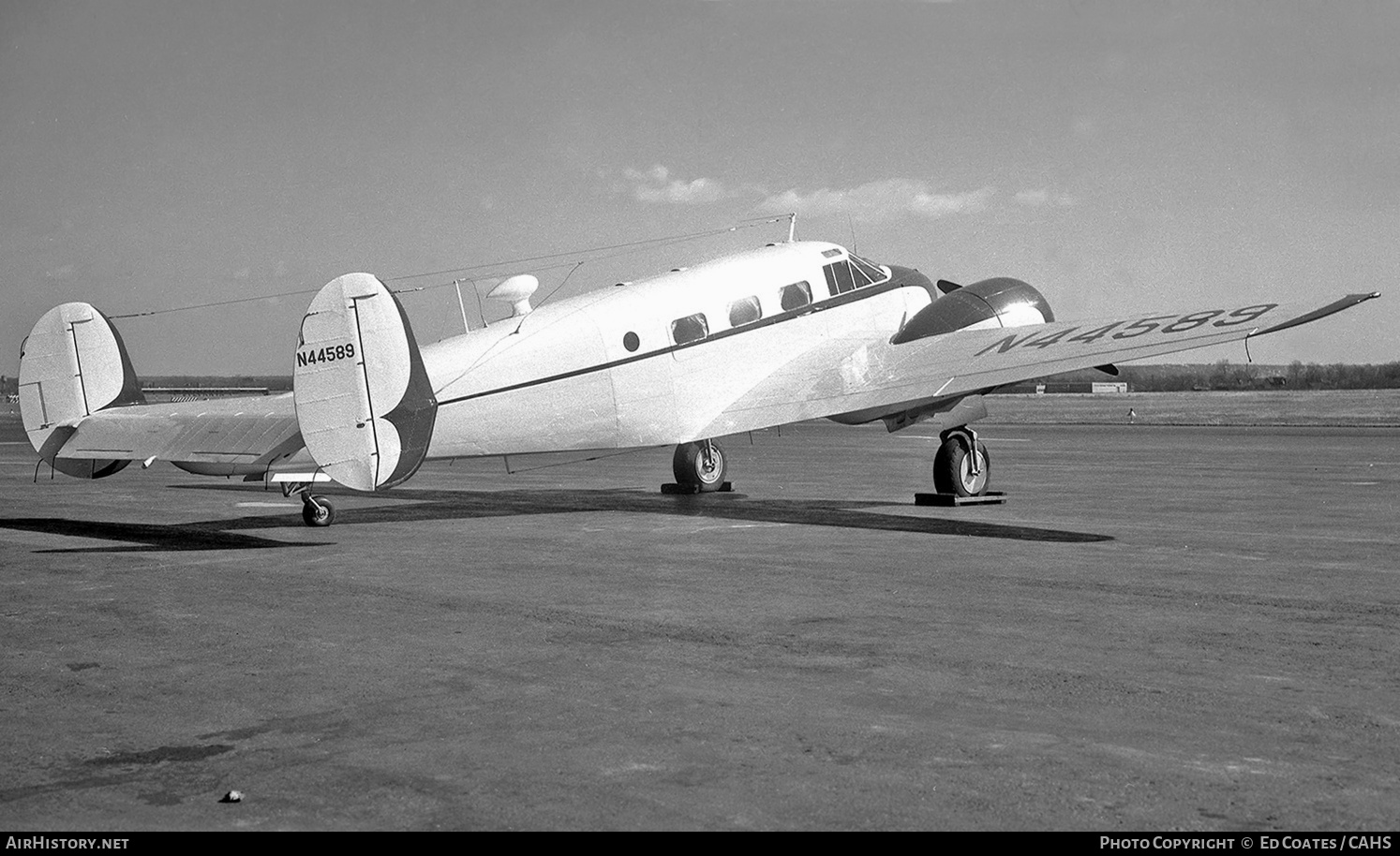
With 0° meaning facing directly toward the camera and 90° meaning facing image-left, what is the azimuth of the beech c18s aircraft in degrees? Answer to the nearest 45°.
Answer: approximately 225°

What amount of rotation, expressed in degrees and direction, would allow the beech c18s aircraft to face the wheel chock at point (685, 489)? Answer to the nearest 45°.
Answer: approximately 45° to its left

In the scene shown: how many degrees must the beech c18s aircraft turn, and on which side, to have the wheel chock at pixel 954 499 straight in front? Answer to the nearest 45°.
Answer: approximately 45° to its right
